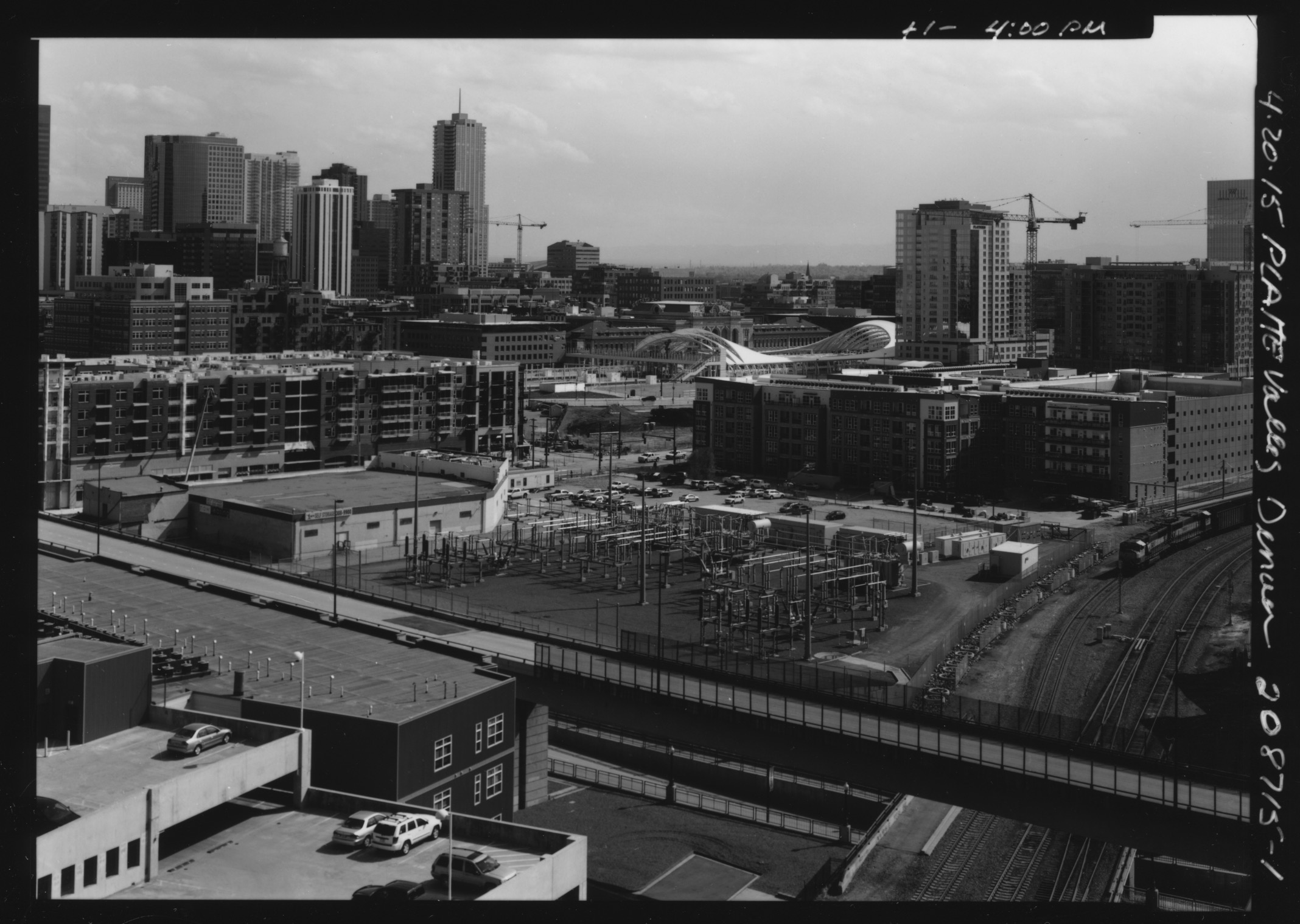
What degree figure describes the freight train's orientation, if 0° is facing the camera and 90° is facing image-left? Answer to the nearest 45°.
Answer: approximately 45°

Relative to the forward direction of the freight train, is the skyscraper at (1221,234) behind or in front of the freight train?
behind

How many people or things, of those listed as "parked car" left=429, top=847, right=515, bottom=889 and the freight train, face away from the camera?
0

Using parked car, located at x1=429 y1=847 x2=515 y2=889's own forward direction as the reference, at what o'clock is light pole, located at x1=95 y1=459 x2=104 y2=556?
The light pole is roughly at 7 o'clock from the parked car.

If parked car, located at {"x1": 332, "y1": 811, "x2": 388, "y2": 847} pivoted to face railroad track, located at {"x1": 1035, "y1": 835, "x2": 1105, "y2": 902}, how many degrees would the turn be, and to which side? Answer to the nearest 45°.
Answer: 0° — it already faces it

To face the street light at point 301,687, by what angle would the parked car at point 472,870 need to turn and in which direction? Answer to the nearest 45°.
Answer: approximately 135° to its left

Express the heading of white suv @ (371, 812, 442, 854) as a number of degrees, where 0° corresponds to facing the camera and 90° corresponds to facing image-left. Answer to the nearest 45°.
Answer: approximately 225°
